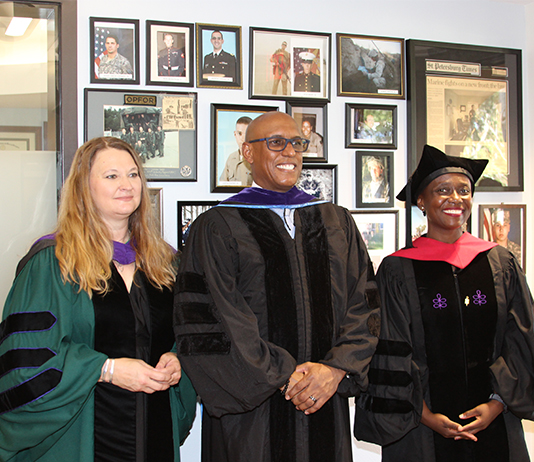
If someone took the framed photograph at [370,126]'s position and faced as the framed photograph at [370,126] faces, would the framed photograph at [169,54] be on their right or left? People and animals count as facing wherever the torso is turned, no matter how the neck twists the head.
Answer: on their right

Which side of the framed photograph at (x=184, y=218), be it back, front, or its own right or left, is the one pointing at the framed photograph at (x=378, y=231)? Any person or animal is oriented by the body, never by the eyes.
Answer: left

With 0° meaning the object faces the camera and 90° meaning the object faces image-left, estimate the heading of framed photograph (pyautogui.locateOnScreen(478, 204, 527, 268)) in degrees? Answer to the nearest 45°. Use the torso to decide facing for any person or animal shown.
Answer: approximately 0°

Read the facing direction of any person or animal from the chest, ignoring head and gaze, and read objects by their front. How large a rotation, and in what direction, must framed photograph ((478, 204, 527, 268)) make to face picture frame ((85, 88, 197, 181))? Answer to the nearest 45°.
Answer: approximately 45° to its right

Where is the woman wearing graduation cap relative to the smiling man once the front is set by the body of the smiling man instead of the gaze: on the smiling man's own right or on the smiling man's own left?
on the smiling man's own left

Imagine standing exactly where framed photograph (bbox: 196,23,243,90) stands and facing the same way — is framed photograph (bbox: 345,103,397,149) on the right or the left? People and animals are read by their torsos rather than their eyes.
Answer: on its left

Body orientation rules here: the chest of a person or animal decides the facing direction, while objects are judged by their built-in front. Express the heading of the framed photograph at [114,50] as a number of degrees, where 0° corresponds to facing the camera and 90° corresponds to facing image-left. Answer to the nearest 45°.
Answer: approximately 0°
